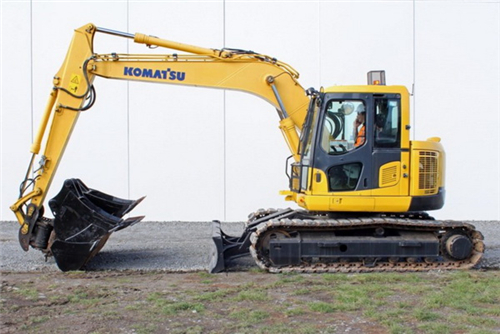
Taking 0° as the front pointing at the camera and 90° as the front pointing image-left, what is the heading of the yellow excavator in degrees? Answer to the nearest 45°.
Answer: approximately 90°
